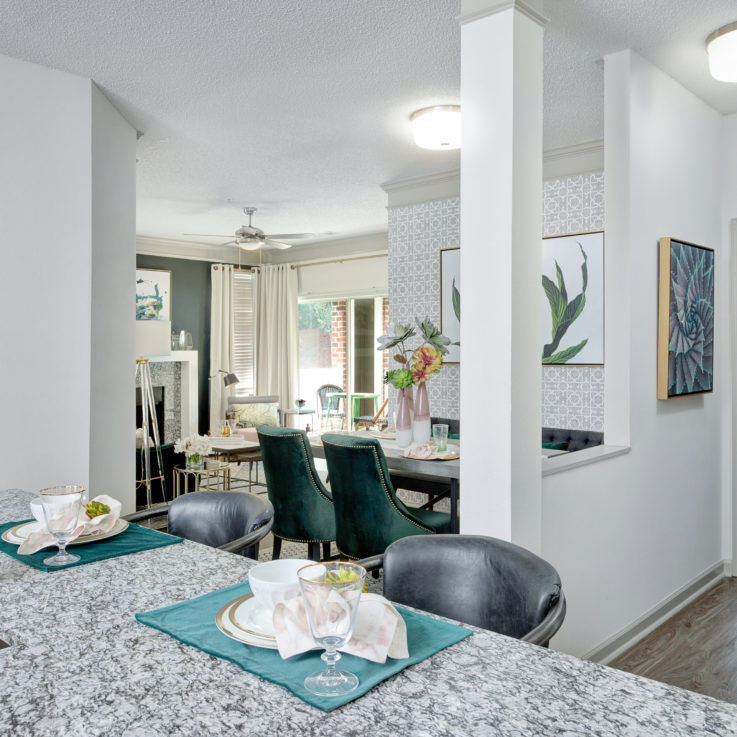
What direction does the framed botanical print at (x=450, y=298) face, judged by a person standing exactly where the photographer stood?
facing the viewer and to the left of the viewer

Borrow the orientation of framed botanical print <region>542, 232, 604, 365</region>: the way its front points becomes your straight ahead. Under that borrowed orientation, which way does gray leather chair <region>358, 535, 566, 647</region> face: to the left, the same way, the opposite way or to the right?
the same way

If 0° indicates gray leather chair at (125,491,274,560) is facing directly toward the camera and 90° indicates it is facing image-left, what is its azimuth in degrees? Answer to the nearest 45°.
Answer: approximately 45°

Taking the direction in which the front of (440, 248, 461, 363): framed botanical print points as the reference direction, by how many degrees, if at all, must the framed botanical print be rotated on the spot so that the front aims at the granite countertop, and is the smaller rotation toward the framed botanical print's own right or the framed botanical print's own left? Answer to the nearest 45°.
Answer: approximately 45° to the framed botanical print's own left

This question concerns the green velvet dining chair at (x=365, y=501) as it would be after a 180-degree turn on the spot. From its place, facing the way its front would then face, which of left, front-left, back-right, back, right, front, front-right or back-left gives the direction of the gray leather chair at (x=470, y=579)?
front-left

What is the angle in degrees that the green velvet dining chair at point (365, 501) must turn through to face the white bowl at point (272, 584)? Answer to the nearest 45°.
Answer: approximately 135° to its right

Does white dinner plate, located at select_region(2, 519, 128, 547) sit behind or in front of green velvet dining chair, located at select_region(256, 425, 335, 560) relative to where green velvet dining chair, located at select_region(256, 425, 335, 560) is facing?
behind

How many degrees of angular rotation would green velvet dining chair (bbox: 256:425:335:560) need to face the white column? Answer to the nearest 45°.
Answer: approximately 90° to its right

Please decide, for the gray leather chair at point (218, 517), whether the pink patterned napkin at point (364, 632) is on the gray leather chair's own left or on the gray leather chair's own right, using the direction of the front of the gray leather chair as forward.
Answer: on the gray leather chair's own left

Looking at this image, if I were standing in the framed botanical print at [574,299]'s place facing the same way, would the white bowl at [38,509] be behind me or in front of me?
in front

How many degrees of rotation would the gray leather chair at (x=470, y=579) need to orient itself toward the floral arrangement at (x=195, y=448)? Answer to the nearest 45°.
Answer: approximately 90° to its right

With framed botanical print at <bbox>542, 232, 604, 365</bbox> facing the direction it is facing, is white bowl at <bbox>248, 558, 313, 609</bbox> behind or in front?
in front

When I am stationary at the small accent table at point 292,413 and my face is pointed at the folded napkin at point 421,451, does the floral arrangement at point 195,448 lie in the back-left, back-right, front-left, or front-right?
front-right

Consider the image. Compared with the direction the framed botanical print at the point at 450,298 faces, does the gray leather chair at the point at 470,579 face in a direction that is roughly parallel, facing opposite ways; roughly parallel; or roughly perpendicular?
roughly parallel

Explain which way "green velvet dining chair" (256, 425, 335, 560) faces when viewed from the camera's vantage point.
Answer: facing away from the viewer and to the right of the viewer

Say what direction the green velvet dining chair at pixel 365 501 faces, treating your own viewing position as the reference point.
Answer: facing away from the viewer and to the right of the viewer

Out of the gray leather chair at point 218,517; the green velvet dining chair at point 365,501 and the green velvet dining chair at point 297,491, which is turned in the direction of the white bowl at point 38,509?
the gray leather chair

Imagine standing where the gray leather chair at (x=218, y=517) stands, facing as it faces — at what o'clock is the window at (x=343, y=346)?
The window is roughly at 5 o'clock from the gray leather chair.

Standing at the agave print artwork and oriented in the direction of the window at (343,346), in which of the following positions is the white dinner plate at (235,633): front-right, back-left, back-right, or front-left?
back-left

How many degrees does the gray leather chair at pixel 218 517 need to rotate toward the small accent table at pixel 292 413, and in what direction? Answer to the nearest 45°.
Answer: approximately 135° to its right
